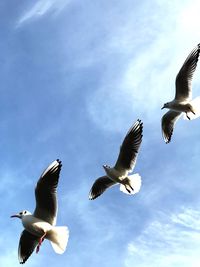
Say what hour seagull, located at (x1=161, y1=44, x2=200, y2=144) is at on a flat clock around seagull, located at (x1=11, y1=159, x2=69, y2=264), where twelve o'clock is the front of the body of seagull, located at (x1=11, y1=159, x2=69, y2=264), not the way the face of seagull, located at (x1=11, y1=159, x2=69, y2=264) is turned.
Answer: seagull, located at (x1=161, y1=44, x2=200, y2=144) is roughly at 5 o'clock from seagull, located at (x1=11, y1=159, x2=69, y2=264).

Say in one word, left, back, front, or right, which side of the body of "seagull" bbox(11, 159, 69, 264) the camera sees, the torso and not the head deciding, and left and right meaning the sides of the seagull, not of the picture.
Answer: left

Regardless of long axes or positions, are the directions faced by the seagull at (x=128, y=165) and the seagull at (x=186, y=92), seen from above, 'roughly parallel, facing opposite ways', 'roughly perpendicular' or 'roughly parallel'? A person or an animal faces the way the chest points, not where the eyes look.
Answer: roughly parallel

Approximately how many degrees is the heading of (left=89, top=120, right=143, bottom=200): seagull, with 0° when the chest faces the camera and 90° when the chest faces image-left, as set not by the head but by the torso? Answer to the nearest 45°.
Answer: approximately 90°

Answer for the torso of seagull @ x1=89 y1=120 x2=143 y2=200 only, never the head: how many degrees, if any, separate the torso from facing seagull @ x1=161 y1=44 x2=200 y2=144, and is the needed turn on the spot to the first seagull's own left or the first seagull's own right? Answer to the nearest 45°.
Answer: approximately 180°

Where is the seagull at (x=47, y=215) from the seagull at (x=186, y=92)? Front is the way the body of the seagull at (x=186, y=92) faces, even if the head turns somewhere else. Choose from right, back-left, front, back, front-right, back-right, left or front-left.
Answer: front-left

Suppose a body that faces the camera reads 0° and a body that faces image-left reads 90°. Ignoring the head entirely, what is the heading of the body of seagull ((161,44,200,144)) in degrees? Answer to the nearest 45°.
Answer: approximately 90°
